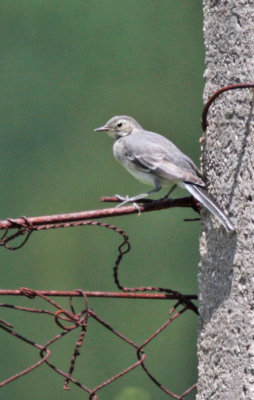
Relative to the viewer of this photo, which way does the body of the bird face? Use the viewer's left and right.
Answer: facing to the left of the viewer
